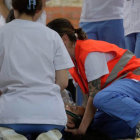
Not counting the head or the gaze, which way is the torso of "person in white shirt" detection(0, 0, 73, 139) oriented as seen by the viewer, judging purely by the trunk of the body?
away from the camera

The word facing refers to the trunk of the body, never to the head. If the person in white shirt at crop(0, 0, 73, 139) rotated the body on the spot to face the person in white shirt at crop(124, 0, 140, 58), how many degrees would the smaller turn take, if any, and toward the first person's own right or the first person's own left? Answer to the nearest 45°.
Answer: approximately 45° to the first person's own right

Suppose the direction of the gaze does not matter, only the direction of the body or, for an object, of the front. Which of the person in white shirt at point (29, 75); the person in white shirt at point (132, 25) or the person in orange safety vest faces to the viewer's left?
the person in orange safety vest

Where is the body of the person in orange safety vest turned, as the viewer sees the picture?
to the viewer's left

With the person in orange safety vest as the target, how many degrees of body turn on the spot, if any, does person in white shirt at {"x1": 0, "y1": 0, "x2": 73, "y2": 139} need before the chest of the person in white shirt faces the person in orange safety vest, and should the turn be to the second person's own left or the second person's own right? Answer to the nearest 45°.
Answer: approximately 45° to the second person's own right

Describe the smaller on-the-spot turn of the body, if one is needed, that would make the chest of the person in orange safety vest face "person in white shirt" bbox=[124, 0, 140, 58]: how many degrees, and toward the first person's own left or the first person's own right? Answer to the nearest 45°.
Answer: approximately 90° to the first person's own right

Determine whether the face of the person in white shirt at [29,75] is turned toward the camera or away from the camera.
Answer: away from the camera

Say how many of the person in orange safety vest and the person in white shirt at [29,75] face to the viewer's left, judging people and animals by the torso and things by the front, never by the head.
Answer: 1

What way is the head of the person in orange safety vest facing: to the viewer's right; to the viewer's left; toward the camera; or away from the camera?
to the viewer's left

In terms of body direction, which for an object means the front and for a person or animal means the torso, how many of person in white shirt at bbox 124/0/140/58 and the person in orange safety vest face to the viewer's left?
1
